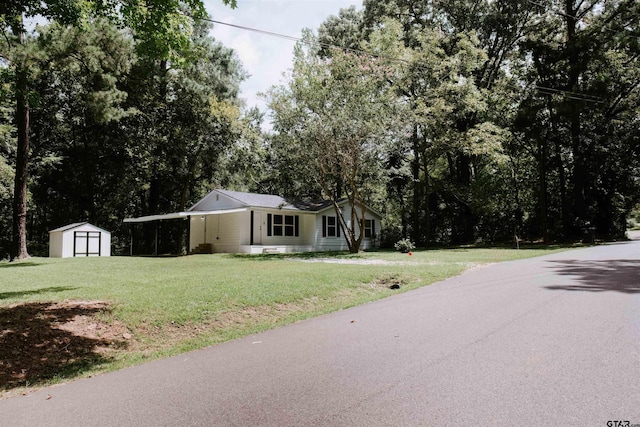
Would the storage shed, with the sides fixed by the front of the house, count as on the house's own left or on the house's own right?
on the house's own right

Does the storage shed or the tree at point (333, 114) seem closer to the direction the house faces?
the tree

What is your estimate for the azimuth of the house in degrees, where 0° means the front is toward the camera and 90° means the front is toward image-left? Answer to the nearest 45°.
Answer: approximately 315°

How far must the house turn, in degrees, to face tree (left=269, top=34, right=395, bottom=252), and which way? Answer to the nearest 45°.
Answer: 0° — it already faces it
